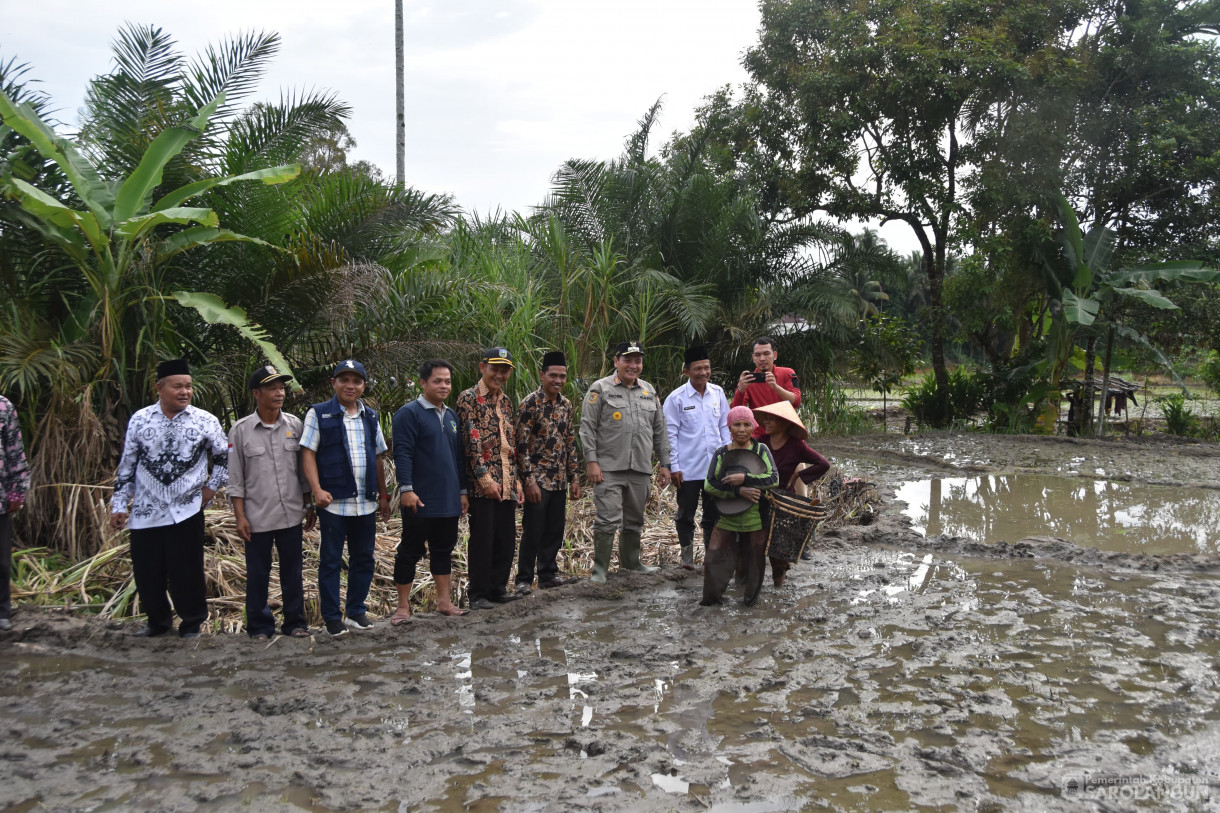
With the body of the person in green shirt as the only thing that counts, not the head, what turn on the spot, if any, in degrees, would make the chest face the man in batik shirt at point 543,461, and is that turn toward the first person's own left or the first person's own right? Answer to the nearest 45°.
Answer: approximately 90° to the first person's own right

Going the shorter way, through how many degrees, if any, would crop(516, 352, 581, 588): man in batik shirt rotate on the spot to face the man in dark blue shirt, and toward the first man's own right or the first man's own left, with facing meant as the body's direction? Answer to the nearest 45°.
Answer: approximately 90° to the first man's own right

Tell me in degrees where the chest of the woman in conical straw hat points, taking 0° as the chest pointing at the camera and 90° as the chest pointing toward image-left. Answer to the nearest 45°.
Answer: approximately 45°

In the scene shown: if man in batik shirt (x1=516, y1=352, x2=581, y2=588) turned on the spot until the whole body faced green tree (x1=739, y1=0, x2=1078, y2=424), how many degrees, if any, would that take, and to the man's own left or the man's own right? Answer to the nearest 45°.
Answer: approximately 90° to the man's own left

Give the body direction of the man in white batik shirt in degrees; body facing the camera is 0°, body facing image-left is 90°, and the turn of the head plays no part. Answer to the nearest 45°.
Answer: approximately 0°

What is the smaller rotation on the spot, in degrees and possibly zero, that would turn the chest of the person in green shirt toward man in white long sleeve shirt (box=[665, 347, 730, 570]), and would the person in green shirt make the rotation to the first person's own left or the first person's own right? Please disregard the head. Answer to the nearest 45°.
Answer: approximately 180°

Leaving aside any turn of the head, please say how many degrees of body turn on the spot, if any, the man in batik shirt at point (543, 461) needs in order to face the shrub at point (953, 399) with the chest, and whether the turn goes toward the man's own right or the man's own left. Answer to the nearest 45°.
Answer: approximately 90° to the man's own left

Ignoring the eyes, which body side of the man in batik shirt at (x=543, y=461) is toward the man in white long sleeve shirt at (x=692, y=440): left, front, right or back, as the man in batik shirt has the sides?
left

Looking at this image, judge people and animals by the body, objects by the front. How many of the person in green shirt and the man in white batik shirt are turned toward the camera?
2

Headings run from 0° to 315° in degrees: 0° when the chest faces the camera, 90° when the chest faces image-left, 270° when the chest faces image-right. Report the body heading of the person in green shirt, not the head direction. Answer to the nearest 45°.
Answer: approximately 0°

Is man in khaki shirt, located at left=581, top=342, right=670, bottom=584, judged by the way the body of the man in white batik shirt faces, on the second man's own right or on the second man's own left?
on the second man's own left

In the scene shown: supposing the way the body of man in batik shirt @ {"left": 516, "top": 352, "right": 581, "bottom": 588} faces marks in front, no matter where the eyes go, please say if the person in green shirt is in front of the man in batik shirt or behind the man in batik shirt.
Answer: in front

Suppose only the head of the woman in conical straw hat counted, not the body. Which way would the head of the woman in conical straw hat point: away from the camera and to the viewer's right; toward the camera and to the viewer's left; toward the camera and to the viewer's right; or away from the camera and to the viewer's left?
toward the camera and to the viewer's left

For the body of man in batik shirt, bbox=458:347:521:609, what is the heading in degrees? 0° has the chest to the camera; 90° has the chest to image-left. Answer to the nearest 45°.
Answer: approximately 315°
